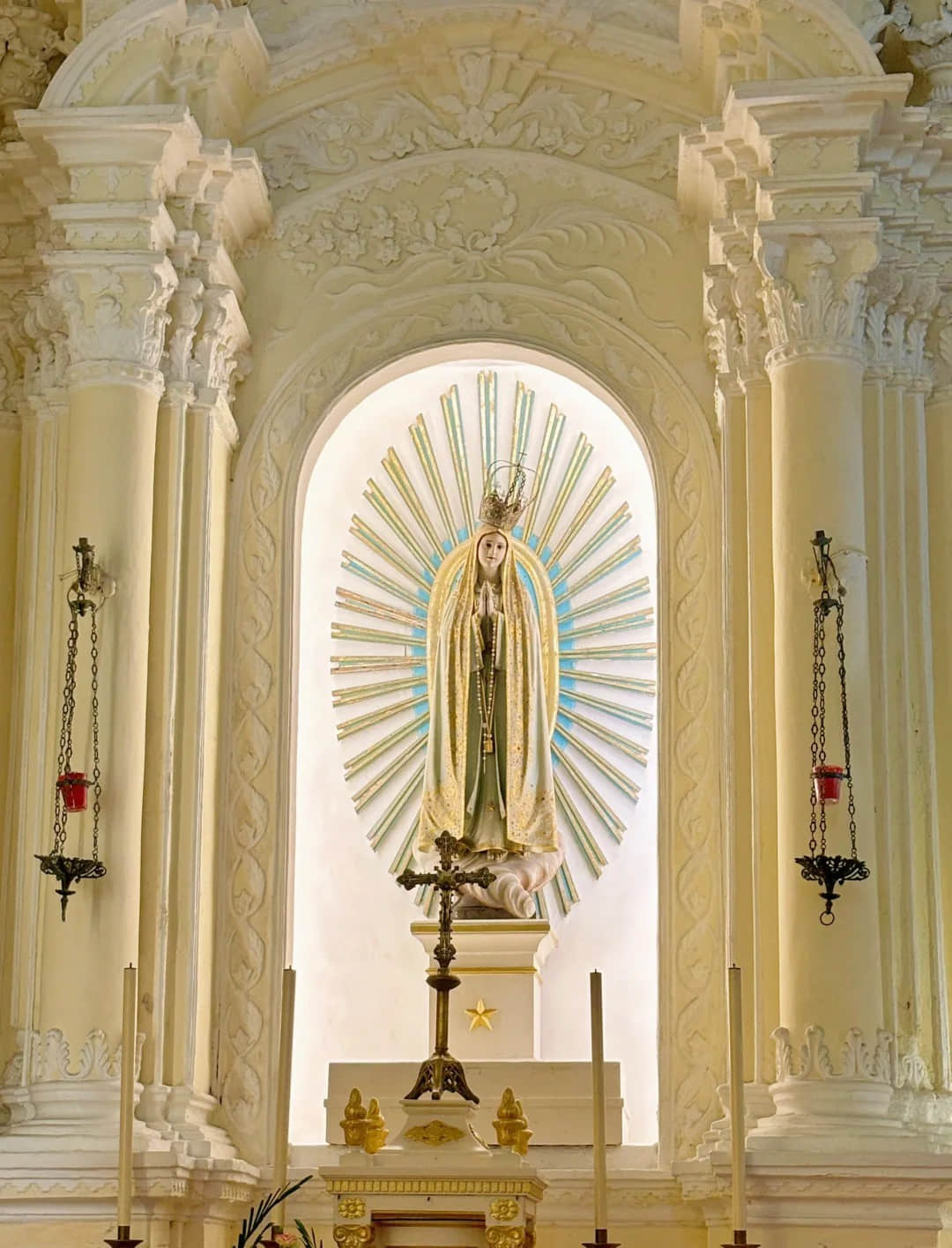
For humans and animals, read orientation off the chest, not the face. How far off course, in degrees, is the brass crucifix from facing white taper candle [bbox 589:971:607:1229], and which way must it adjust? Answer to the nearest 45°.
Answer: approximately 45° to its left

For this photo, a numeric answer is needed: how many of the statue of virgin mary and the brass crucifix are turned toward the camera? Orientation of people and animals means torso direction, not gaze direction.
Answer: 2

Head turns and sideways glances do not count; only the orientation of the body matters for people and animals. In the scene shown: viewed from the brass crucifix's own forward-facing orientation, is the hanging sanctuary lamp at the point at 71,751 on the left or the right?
on its right

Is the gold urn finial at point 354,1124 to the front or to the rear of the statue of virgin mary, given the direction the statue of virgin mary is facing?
to the front

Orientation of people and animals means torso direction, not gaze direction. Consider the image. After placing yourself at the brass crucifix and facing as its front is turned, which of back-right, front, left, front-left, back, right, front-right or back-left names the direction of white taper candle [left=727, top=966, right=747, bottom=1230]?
left

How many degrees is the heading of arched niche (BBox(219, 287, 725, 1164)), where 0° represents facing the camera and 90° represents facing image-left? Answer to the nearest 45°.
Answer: approximately 0°

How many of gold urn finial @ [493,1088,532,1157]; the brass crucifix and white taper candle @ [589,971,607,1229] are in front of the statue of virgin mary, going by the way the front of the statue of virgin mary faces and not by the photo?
3

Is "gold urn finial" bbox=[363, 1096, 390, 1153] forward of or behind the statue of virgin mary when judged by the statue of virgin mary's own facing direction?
forward
